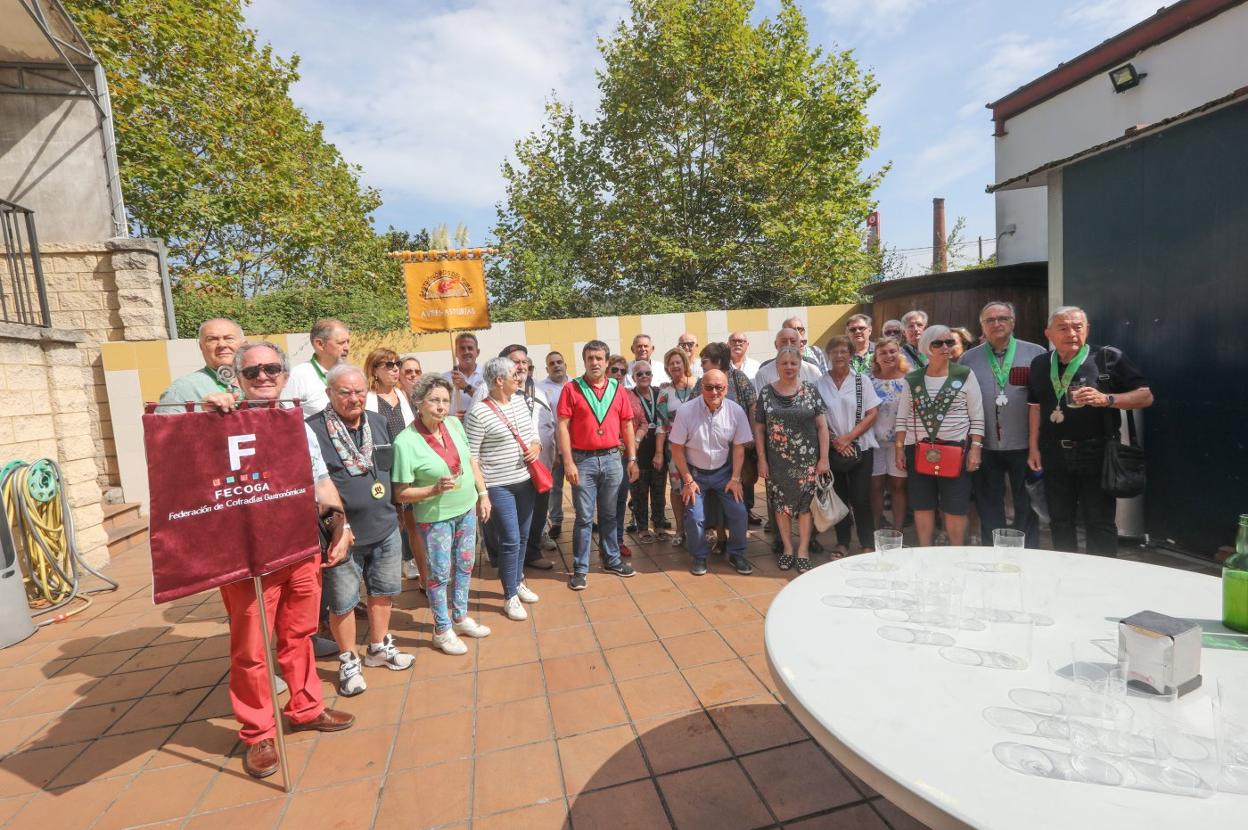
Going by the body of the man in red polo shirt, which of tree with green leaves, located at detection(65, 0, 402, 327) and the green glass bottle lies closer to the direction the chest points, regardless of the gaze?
the green glass bottle

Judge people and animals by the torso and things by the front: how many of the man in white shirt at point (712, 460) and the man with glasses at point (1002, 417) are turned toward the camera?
2

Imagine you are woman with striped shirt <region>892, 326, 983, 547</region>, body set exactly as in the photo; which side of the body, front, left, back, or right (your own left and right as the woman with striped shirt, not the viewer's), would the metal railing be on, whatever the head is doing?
right

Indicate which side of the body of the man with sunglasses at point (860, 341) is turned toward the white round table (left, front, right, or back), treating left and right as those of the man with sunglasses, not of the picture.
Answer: front

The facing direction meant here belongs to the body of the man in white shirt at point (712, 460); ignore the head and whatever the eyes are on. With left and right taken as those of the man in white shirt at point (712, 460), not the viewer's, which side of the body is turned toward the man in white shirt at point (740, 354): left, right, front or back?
back

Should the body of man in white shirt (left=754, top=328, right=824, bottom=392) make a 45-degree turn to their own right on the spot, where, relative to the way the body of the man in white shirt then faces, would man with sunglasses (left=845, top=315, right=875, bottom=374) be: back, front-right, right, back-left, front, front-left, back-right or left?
back

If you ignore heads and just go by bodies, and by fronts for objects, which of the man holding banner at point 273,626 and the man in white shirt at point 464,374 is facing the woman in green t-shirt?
the man in white shirt
